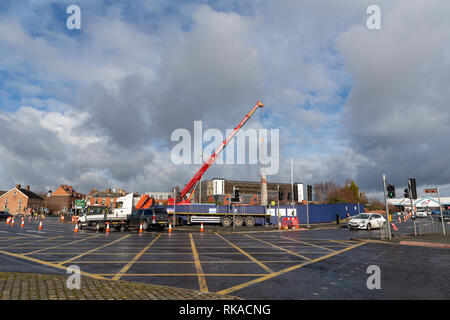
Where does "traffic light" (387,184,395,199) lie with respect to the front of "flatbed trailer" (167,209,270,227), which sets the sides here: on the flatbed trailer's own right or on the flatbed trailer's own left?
on the flatbed trailer's own left

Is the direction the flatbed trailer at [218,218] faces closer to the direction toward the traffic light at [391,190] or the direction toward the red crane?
the red crane

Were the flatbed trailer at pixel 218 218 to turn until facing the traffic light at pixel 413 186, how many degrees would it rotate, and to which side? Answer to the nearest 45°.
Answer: approximately 135° to its left

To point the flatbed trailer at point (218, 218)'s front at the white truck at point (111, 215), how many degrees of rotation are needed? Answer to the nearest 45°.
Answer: approximately 45° to its left

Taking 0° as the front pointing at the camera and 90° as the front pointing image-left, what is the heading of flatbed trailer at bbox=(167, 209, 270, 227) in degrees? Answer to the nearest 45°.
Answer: approximately 90°

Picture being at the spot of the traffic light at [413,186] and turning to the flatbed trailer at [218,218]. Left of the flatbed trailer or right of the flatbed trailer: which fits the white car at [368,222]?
right

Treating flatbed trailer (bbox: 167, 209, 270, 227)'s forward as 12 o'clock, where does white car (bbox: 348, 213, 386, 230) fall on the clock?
The white car is roughly at 7 o'clock from the flatbed trailer.

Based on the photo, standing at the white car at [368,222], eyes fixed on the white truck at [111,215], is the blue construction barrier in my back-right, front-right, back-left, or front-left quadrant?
front-right
